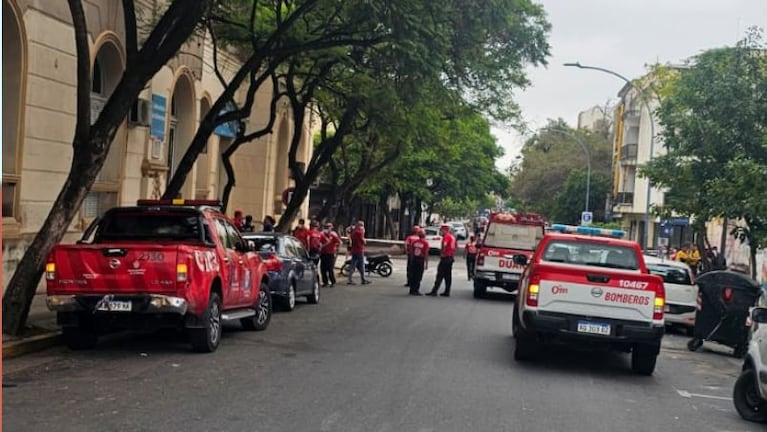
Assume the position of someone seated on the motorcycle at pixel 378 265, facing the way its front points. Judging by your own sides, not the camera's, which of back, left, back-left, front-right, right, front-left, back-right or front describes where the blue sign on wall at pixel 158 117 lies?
front-left

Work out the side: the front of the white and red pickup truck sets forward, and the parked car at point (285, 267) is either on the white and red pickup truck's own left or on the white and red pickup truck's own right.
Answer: on the white and red pickup truck's own left

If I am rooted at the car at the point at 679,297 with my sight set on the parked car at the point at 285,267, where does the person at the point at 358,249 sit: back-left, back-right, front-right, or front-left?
front-right

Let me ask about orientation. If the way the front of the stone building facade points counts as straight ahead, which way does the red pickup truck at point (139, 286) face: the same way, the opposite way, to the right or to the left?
to the left

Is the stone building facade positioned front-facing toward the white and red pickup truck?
yes

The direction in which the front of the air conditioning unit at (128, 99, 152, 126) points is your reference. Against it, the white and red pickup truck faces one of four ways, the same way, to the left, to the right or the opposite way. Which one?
to the left

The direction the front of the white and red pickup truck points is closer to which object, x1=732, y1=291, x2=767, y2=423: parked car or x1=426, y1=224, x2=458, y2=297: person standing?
the person standing

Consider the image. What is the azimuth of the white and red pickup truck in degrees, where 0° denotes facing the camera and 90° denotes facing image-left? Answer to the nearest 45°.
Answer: approximately 180°

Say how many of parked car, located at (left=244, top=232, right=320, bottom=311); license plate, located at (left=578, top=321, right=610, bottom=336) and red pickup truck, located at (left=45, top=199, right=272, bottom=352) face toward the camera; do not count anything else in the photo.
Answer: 1

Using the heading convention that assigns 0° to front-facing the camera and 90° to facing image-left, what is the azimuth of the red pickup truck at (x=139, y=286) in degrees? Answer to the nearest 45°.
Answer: approximately 225°

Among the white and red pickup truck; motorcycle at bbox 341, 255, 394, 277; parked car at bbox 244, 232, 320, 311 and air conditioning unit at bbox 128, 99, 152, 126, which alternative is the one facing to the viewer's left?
the motorcycle

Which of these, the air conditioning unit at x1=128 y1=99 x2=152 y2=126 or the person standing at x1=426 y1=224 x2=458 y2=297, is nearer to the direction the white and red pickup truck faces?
the person standing
